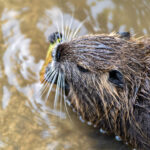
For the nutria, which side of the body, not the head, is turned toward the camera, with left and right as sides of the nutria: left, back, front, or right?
left
